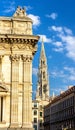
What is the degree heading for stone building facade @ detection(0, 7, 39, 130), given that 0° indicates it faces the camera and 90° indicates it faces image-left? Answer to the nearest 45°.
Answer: approximately 0°
